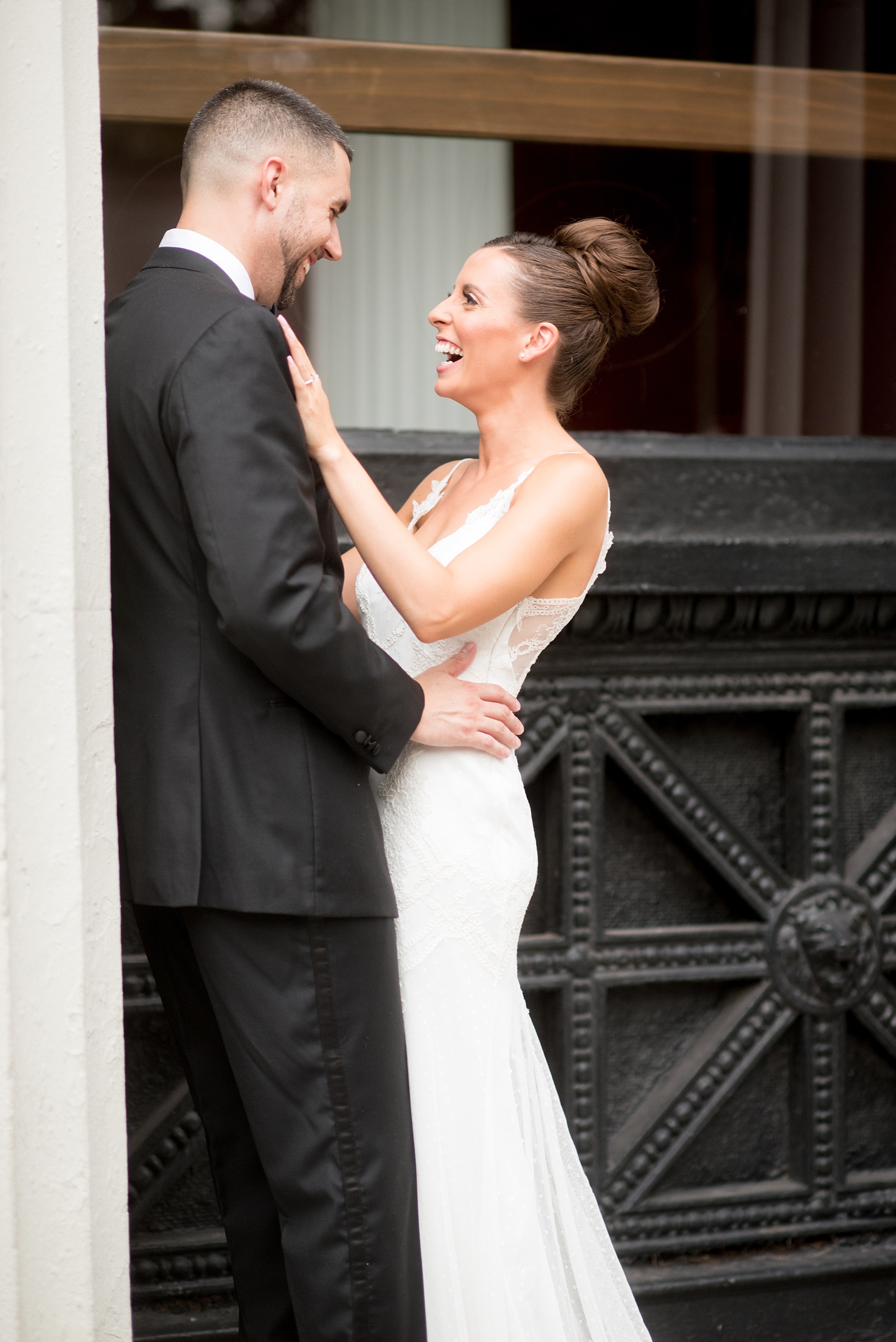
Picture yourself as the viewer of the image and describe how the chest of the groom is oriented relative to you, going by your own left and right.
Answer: facing away from the viewer and to the right of the viewer

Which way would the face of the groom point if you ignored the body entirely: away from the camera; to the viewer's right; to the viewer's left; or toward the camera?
to the viewer's right

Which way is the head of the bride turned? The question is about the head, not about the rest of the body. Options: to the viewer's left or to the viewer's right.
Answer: to the viewer's left
